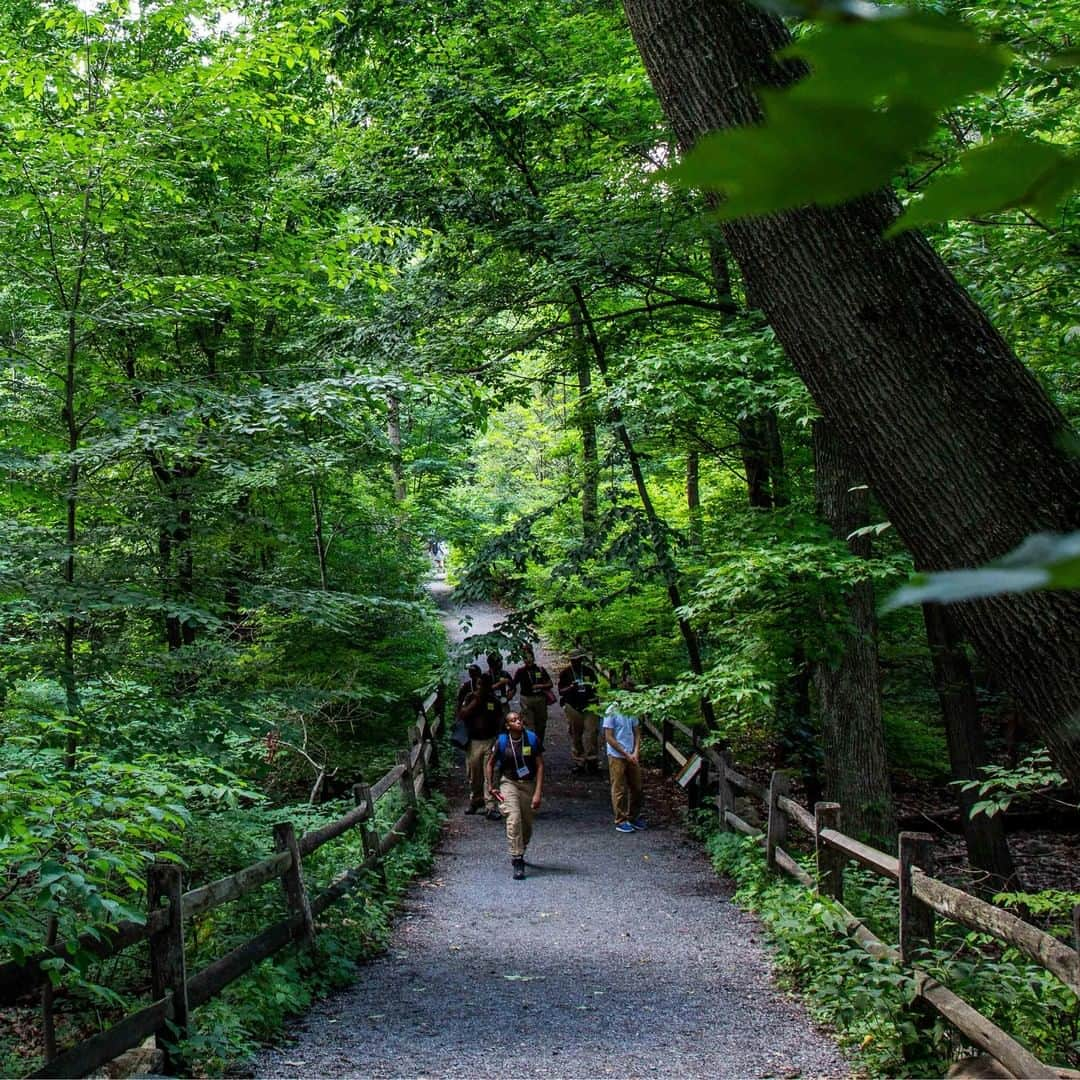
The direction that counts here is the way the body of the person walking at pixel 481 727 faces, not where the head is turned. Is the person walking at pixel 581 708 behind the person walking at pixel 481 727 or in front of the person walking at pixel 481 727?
behind

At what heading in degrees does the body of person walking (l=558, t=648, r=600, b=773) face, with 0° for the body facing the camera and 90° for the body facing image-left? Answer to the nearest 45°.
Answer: approximately 0°

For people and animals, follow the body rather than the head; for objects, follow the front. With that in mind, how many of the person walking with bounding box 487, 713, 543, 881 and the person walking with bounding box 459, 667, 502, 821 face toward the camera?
2

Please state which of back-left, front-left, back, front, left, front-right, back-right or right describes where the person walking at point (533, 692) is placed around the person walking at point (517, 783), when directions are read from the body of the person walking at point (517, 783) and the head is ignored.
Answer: back

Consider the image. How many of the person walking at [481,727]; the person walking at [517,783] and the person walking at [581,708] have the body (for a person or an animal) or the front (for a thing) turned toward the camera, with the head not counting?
3

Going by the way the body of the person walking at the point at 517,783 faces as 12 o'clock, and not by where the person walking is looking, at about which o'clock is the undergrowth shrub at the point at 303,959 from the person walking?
The undergrowth shrub is roughly at 1 o'clock from the person walking.

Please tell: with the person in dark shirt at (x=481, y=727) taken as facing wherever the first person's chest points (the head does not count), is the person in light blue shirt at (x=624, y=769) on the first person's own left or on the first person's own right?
on the first person's own left

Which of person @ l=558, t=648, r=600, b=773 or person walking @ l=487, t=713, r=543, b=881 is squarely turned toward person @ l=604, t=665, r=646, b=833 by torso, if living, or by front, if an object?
person @ l=558, t=648, r=600, b=773

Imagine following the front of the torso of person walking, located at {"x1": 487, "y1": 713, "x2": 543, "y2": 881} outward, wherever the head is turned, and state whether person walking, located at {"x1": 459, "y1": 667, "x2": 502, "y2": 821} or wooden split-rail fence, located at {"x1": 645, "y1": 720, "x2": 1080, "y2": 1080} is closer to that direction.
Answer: the wooden split-rail fence

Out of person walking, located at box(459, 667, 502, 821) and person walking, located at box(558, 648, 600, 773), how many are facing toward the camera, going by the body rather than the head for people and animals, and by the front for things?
2

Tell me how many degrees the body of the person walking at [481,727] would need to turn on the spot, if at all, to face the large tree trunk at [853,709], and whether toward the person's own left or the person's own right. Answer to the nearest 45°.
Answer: approximately 45° to the person's own left

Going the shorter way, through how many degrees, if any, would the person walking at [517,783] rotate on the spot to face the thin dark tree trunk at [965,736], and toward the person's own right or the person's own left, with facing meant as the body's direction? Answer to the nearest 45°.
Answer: approximately 90° to the person's own left

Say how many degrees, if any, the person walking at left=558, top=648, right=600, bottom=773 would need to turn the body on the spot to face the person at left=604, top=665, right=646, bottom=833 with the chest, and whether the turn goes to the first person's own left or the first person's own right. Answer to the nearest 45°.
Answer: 0° — they already face them
